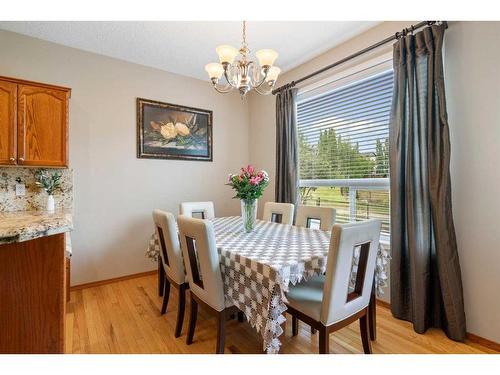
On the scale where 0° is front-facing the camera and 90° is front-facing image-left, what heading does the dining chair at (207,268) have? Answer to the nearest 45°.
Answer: approximately 225°

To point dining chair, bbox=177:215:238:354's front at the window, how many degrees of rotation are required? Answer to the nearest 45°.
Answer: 0° — it already faces it

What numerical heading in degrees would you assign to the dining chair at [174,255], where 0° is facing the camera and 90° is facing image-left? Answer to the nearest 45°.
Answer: approximately 225°

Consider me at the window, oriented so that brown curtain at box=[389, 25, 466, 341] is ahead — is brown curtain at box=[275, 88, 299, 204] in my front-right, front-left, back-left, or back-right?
back-right
